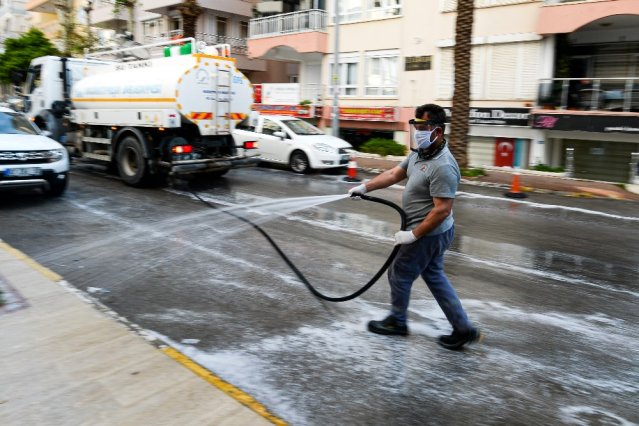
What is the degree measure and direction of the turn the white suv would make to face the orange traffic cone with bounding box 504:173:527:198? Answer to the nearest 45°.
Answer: approximately 45° to its left

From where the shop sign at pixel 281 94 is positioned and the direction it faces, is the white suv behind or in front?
in front

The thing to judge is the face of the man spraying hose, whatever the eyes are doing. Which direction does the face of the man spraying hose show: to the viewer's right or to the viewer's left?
to the viewer's left

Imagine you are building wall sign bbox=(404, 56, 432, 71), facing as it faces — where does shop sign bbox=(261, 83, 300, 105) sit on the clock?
shop sign bbox=(261, 83, 300, 105) is roughly at 4 o'clock from building wall sign bbox=(404, 56, 432, 71).

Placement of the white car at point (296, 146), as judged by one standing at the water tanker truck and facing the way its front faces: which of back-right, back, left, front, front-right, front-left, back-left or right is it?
right

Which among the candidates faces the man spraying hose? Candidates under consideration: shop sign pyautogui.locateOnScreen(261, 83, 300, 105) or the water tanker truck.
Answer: the shop sign

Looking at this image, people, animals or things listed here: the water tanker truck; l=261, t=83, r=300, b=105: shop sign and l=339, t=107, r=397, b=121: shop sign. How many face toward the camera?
2

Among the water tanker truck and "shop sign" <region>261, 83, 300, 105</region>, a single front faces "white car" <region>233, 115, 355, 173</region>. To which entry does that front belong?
the shop sign

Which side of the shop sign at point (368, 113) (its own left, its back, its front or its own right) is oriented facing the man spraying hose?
front

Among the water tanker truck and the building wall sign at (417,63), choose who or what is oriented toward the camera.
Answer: the building wall sign

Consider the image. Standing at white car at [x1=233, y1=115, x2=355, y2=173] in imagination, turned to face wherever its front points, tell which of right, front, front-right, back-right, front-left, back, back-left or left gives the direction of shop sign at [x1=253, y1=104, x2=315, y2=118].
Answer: back-left

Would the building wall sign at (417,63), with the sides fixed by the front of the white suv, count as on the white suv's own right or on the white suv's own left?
on the white suv's own left

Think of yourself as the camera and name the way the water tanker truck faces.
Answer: facing away from the viewer and to the left of the viewer

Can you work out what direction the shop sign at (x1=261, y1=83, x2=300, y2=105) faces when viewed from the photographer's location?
facing the viewer

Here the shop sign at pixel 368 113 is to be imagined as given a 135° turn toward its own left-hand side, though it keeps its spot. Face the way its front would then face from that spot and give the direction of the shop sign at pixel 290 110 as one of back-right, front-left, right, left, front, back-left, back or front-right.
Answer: left

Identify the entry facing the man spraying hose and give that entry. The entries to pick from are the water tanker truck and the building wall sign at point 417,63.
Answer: the building wall sign

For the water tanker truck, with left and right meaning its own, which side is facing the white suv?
left

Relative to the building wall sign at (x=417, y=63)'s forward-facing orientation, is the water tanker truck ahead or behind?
ahead
